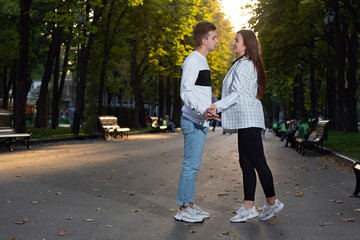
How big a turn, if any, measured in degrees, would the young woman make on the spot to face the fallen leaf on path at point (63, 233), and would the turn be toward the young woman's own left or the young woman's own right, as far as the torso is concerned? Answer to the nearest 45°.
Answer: approximately 45° to the young woman's own left

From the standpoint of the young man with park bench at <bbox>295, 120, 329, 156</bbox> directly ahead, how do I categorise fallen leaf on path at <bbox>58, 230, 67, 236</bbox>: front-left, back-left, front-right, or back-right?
back-left

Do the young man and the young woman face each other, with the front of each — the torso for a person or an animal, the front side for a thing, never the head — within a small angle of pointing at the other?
yes

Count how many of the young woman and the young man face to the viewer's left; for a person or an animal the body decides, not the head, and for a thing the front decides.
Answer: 1

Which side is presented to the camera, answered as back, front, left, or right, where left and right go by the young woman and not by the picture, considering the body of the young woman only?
left

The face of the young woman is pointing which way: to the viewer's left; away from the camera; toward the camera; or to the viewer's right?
to the viewer's left

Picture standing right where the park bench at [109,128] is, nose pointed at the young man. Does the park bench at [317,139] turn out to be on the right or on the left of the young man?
left

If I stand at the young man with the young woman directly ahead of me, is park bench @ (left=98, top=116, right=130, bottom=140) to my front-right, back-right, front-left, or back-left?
back-left

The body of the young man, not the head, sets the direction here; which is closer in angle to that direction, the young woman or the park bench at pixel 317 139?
the young woman

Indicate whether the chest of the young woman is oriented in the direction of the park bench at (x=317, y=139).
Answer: no

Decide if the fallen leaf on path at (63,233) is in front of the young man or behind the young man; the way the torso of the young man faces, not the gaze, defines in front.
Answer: behind

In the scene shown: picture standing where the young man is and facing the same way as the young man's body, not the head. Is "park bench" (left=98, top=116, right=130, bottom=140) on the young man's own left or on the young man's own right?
on the young man's own left

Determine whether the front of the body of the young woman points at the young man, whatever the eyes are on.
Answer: yes

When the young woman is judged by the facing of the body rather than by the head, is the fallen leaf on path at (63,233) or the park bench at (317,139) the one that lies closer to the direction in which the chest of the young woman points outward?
the fallen leaf on path

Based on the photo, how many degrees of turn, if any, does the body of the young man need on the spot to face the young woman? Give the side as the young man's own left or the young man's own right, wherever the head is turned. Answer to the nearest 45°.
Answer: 0° — they already face them

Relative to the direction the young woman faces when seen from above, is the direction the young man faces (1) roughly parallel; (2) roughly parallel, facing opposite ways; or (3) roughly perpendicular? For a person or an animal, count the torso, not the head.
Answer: roughly parallel, facing opposite ways

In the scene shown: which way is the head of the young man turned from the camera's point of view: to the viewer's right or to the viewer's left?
to the viewer's right

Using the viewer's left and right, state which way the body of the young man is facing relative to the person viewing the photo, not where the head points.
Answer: facing to the right of the viewer
